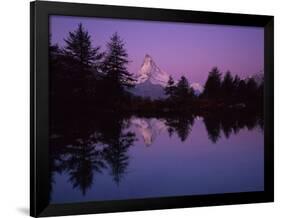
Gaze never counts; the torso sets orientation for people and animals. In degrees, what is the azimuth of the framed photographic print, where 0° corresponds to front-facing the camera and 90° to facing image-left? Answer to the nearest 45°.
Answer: approximately 315°
